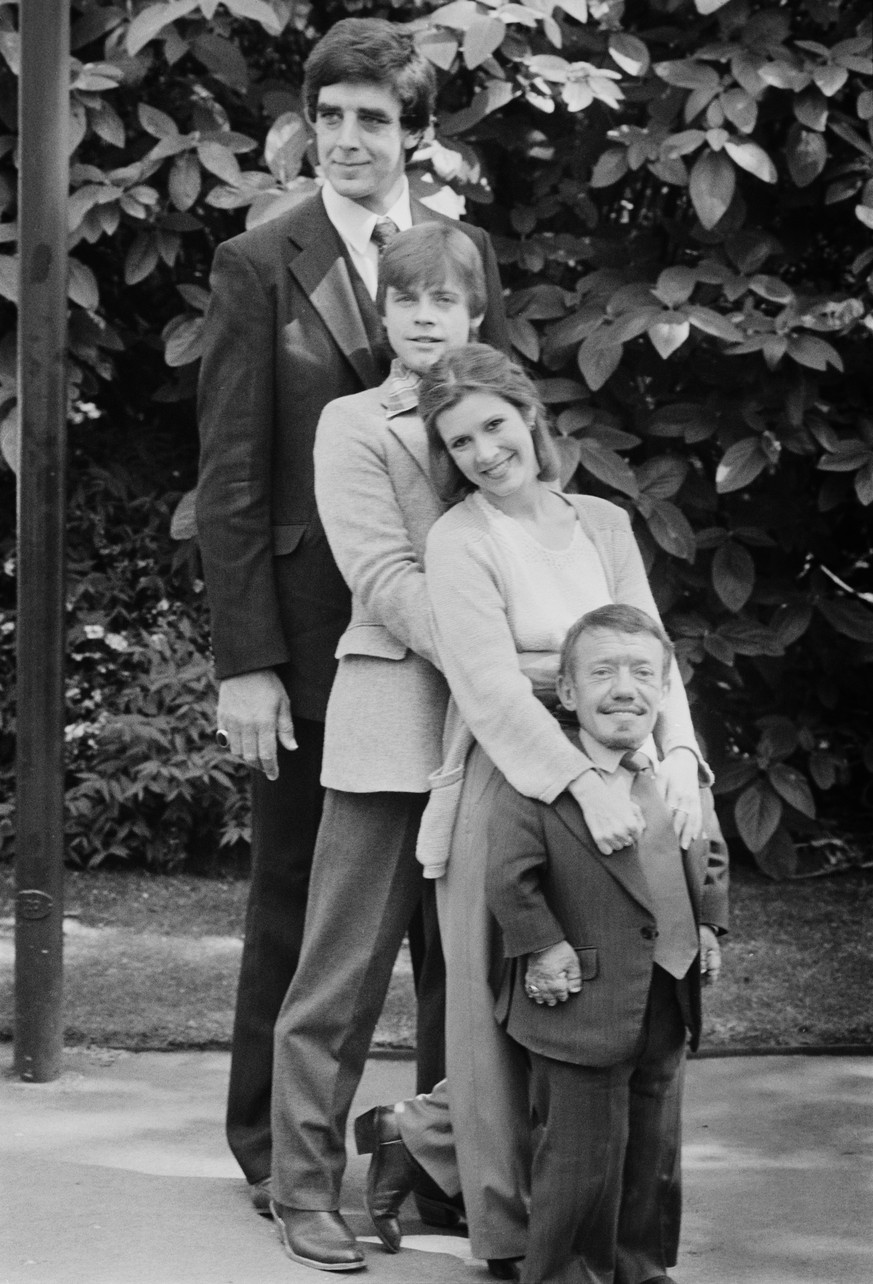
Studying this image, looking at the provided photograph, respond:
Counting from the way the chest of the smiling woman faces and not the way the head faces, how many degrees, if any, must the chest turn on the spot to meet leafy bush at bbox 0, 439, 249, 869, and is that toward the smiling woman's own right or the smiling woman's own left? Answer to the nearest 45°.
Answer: approximately 180°

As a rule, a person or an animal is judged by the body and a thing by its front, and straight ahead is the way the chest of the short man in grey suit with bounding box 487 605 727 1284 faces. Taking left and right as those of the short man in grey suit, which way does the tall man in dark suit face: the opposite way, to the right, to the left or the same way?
the same way

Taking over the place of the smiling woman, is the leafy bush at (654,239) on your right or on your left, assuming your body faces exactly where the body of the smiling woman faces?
on your left

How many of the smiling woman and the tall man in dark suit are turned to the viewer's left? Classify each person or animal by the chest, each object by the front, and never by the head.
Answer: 0

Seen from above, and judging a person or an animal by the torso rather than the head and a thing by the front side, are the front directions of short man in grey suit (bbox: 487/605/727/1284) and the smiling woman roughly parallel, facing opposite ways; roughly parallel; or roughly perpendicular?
roughly parallel

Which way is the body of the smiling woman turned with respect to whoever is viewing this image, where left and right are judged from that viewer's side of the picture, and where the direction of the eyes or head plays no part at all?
facing the viewer and to the right of the viewer

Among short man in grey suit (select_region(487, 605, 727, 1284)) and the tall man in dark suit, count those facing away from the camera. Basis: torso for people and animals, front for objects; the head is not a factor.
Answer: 0

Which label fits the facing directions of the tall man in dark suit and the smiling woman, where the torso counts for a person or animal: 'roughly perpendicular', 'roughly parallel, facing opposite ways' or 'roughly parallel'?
roughly parallel

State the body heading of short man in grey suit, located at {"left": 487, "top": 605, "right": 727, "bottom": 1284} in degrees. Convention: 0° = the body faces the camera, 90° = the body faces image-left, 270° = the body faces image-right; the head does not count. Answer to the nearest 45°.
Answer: approximately 315°

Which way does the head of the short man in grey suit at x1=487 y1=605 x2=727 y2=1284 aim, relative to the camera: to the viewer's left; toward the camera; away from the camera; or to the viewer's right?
toward the camera

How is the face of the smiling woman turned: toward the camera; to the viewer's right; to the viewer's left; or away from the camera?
toward the camera
